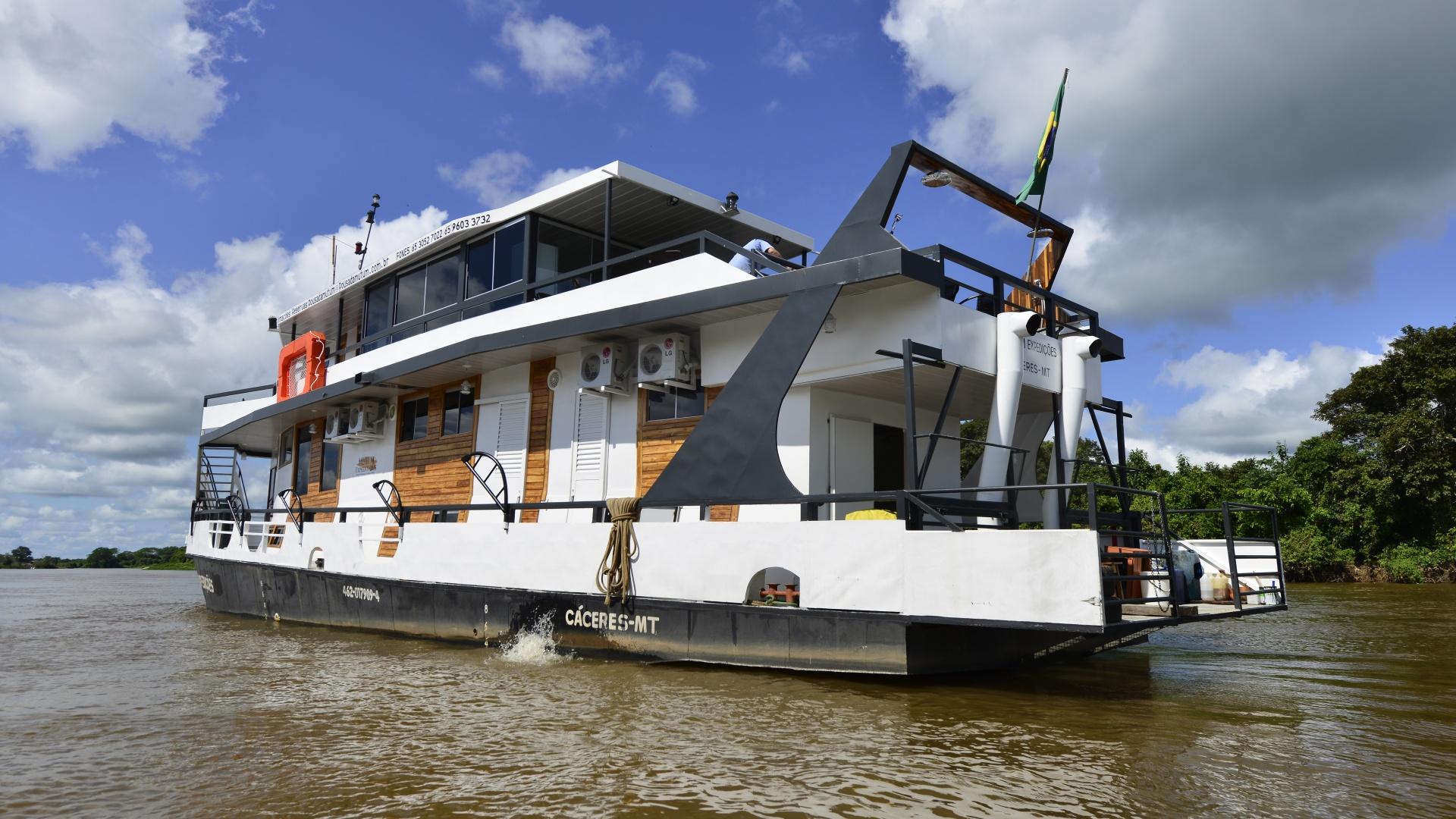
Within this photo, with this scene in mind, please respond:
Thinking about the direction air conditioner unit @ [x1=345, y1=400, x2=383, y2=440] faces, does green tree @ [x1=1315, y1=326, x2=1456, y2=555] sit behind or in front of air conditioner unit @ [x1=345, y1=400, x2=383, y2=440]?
behind

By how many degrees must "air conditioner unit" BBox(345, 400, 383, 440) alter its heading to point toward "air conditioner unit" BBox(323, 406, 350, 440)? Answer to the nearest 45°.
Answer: approximately 90° to its right

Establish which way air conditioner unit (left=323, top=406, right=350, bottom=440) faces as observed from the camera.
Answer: facing the viewer and to the left of the viewer

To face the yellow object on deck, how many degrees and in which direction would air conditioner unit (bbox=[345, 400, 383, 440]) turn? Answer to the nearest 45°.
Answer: approximately 90° to its left

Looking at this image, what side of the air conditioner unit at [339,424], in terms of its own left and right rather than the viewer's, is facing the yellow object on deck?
left

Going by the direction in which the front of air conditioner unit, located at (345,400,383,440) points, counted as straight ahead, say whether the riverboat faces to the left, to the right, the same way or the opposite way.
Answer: to the right

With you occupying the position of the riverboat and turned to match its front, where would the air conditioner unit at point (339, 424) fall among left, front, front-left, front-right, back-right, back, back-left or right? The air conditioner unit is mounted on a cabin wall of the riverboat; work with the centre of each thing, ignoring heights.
front

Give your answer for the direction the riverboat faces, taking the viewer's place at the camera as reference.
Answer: facing away from the viewer and to the left of the viewer

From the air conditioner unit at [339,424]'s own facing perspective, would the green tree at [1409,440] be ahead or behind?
behind
